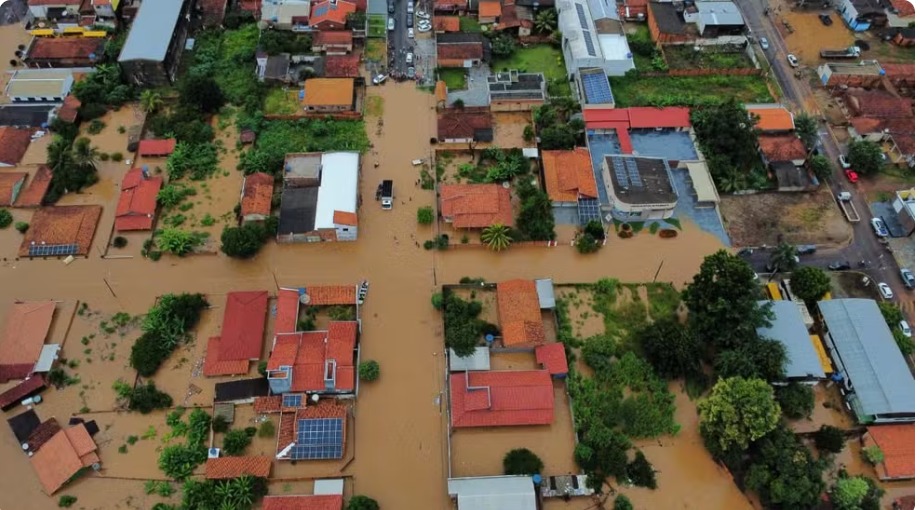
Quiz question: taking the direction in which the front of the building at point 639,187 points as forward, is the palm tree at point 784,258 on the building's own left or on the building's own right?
on the building's own left

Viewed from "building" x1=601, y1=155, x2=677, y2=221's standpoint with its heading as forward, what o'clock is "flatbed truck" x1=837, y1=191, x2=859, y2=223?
The flatbed truck is roughly at 8 o'clock from the building.

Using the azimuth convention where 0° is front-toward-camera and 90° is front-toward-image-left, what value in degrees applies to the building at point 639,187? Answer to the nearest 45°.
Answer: approximately 0°

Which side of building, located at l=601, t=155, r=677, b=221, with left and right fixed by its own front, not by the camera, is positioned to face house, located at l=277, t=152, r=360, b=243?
right

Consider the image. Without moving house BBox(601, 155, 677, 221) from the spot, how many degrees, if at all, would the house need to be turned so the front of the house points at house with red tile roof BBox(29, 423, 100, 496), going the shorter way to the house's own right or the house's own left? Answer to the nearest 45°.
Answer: approximately 45° to the house's own right

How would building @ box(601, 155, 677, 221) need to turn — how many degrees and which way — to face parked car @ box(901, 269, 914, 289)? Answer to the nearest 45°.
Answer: approximately 135° to its left

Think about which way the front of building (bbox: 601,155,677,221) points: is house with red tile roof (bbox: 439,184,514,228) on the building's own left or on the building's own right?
on the building's own right

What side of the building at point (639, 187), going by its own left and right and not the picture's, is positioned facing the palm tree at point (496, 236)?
right
